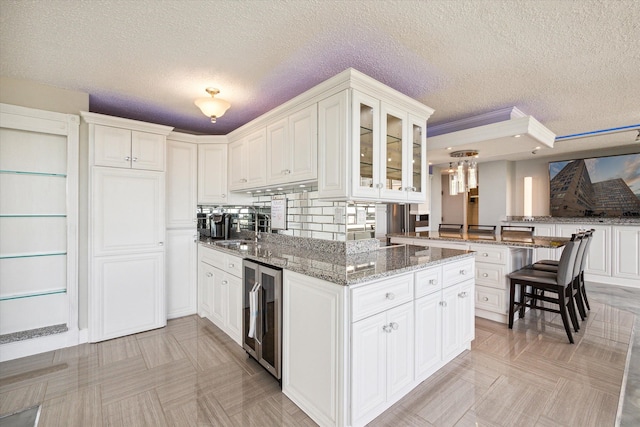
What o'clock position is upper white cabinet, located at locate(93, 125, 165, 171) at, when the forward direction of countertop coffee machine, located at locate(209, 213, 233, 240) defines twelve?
The upper white cabinet is roughly at 2 o'clock from the countertop coffee machine.

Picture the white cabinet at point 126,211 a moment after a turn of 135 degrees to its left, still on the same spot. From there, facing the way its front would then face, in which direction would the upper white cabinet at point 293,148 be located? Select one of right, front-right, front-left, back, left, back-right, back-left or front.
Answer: back-right

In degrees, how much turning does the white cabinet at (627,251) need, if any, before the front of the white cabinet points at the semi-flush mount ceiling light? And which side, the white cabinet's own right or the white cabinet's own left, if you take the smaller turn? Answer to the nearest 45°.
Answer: approximately 45° to the white cabinet's own right

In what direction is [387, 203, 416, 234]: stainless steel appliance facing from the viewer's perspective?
toward the camera

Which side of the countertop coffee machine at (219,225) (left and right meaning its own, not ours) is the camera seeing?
front

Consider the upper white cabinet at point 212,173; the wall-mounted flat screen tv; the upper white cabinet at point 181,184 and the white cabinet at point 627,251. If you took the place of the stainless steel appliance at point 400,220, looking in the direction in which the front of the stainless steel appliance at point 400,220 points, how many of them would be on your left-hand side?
2

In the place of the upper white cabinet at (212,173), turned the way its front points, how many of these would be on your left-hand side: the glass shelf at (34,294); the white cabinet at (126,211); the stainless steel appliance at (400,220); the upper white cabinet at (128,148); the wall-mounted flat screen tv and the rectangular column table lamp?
3

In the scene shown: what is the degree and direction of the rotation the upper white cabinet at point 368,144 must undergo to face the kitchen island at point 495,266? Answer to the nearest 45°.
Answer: approximately 90° to its left

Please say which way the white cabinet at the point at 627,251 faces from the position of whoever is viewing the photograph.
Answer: facing the viewer

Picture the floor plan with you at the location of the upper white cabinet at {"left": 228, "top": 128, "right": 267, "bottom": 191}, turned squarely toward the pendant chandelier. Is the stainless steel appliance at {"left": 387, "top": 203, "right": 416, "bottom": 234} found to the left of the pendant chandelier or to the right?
left

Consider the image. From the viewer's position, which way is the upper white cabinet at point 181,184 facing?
facing the viewer and to the right of the viewer

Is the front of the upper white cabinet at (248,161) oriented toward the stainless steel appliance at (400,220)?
no

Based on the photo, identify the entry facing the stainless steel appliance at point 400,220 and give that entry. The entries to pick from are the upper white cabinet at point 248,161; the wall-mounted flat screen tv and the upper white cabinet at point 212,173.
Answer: the wall-mounted flat screen tv

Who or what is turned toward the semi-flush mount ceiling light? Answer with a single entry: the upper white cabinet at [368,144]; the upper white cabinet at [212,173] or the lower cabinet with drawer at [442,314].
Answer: the upper white cabinet at [212,173]

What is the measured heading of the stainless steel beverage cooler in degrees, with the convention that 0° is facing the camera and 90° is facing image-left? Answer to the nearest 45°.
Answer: approximately 45°

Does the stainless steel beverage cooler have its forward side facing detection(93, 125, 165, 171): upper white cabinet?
no

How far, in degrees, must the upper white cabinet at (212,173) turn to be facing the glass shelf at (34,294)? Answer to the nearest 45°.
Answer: approximately 90° to its right
